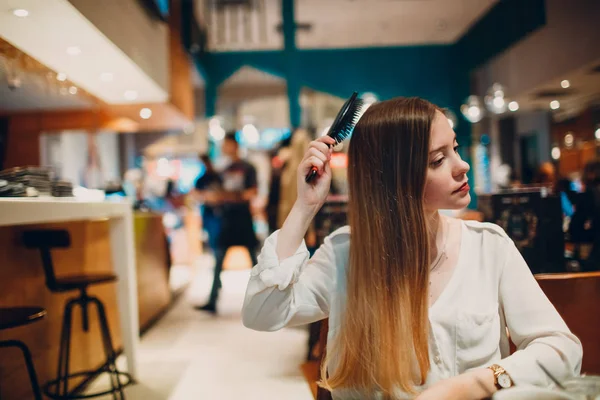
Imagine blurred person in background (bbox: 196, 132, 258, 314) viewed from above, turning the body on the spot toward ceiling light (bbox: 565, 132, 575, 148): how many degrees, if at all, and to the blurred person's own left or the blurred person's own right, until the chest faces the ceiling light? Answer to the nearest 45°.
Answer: approximately 135° to the blurred person's own left

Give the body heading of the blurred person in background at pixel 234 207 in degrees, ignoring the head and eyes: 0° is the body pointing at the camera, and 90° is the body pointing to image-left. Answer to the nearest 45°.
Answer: approximately 45°

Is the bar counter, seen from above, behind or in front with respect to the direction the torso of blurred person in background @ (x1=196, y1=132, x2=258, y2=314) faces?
in front

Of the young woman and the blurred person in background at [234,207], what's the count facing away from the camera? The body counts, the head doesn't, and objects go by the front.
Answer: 0

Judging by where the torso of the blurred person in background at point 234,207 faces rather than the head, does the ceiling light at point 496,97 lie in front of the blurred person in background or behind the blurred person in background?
behind

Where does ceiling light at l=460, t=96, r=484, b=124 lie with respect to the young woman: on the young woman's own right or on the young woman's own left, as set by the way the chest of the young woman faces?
on the young woman's own left
